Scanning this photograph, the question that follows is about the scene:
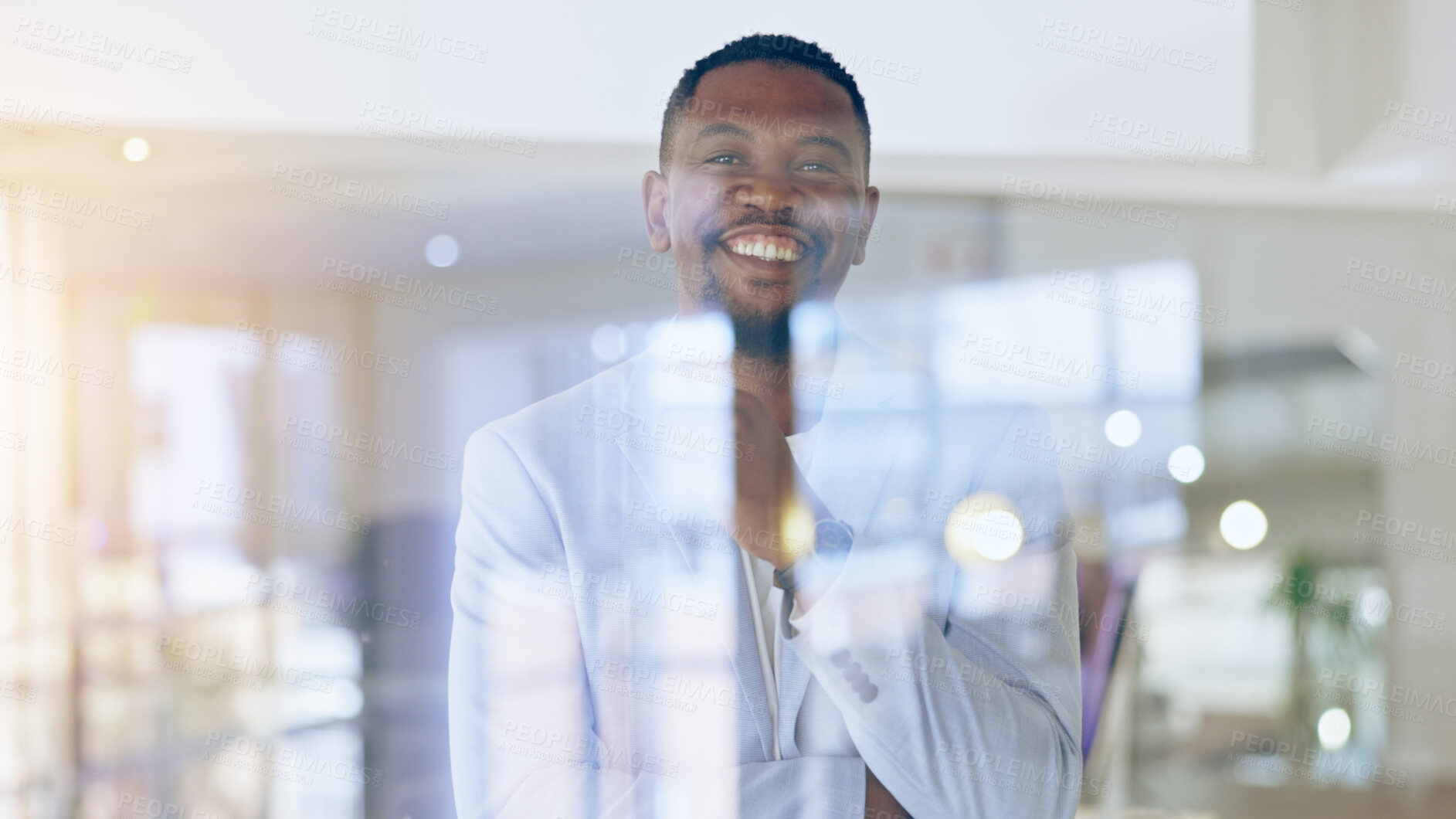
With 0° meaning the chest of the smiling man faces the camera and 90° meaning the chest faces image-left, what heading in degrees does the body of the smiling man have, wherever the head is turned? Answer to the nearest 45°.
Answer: approximately 0°
